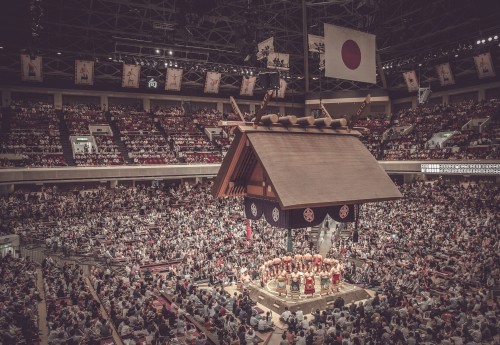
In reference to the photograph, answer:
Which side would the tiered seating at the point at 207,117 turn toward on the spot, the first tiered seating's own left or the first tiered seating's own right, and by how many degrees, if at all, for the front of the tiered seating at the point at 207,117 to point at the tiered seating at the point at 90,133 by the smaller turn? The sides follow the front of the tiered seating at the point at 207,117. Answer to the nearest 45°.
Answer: approximately 45° to the first tiered seating's own right

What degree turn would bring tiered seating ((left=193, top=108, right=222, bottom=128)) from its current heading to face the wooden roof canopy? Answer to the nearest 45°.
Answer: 0° — it already faces it

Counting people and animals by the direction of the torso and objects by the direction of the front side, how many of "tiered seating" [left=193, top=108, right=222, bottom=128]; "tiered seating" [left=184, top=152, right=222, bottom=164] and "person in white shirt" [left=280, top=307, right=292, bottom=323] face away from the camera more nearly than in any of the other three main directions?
1

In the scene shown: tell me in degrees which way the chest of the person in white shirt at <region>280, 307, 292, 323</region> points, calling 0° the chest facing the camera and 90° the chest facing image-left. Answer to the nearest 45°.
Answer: approximately 180°

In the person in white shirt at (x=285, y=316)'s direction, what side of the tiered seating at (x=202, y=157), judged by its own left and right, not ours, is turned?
front

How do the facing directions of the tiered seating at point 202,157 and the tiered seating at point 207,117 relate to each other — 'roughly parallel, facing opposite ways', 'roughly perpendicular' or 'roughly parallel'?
roughly parallel

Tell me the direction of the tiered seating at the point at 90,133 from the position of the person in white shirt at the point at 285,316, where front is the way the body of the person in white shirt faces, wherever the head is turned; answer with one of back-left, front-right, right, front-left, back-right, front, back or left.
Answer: front-left

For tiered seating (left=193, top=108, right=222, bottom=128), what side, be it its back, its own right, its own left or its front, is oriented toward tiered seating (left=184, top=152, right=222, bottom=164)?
front

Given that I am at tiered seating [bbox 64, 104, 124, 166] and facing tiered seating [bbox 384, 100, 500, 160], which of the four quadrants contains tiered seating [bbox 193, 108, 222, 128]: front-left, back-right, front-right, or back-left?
front-left

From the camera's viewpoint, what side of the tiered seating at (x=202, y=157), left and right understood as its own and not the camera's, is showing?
front

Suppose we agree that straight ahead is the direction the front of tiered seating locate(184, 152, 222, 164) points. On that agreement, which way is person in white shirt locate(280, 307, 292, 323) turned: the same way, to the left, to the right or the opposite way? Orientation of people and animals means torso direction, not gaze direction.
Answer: the opposite way

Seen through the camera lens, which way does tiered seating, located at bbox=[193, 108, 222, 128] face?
facing the viewer

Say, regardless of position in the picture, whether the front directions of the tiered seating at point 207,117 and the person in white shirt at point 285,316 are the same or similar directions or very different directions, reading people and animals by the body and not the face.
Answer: very different directions
